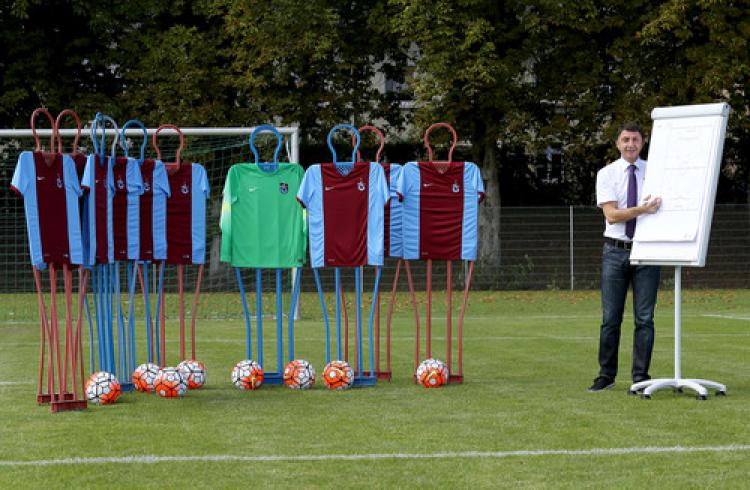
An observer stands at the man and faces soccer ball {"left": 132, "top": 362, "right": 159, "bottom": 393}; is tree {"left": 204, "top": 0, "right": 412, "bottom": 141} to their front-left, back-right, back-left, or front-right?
front-right

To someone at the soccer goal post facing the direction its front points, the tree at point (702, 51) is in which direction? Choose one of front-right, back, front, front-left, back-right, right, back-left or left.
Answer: left

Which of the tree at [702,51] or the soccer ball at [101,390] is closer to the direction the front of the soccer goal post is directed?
the soccer ball

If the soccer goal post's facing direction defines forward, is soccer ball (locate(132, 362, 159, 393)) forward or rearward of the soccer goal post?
forward

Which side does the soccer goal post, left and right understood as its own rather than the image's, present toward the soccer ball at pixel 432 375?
front

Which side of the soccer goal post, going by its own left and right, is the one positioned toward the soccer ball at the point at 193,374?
front

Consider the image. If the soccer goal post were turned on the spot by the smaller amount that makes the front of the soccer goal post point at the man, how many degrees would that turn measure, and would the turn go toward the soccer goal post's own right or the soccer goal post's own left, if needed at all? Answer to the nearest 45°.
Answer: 0° — it already faces them

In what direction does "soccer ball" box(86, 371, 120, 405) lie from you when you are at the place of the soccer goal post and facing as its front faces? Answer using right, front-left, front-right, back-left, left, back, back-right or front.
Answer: front

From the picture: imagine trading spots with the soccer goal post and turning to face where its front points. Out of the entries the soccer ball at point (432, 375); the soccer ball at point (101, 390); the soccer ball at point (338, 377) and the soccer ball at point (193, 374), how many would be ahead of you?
4

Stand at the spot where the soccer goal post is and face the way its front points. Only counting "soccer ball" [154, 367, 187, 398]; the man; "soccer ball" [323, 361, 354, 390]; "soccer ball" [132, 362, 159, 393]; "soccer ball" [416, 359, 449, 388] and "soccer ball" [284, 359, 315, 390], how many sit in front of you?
6

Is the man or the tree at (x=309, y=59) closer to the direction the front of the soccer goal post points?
the man

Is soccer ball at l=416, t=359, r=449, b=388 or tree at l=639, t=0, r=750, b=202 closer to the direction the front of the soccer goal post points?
the soccer ball

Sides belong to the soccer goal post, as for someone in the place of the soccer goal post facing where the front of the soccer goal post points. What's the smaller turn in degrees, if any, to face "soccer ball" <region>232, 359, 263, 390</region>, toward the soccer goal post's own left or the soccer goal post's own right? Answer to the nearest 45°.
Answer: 0° — it already faces it

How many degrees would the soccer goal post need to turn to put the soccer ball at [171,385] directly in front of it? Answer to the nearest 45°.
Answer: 0° — it already faces it

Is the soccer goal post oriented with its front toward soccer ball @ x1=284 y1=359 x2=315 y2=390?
yes

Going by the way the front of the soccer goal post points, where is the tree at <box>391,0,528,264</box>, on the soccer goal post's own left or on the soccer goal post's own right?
on the soccer goal post's own left

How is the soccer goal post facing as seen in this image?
toward the camera

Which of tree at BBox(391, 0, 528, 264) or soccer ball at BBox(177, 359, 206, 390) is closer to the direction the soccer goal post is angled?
the soccer ball

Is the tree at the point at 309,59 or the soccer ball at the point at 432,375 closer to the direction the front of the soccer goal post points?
the soccer ball
